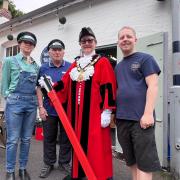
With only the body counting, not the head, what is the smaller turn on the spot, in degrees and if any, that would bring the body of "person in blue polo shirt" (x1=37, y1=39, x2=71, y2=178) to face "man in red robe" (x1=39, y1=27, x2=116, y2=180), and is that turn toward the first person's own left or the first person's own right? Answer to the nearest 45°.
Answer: approximately 45° to the first person's own left

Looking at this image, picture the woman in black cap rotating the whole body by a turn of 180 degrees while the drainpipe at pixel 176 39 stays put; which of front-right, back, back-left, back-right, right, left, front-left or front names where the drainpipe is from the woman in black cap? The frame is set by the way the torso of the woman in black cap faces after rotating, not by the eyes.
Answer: back-right

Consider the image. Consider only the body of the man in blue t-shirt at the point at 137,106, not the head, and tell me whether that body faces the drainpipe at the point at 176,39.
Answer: no

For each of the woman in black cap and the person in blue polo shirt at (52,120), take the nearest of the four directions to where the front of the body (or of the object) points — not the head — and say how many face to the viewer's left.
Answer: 0

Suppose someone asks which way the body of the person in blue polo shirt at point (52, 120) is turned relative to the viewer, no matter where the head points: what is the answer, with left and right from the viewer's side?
facing the viewer

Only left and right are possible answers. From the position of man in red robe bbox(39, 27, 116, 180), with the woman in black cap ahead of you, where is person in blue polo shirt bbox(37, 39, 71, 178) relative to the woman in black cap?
right

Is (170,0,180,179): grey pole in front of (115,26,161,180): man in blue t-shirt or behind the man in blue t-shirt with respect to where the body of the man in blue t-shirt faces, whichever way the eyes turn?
behind

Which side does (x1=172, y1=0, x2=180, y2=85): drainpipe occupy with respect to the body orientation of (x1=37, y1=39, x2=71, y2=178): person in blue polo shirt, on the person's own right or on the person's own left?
on the person's own left

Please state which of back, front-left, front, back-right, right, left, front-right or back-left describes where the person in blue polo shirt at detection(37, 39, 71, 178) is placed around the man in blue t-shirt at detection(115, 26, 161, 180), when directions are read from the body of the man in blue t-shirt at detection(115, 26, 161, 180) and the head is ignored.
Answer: right

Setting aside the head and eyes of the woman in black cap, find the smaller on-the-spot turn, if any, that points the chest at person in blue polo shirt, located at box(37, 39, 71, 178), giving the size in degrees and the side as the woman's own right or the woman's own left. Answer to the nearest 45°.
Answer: approximately 90° to the woman's own left

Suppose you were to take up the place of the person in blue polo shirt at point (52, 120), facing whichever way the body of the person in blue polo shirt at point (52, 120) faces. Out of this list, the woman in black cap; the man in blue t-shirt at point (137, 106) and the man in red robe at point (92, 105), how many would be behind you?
0

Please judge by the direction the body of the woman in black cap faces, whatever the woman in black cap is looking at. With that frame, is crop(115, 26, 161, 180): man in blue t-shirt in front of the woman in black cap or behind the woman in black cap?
in front

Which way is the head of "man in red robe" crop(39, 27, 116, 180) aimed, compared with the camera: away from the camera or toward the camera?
toward the camera

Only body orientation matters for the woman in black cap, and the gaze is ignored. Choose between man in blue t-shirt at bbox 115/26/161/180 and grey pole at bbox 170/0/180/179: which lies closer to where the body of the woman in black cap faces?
the man in blue t-shirt

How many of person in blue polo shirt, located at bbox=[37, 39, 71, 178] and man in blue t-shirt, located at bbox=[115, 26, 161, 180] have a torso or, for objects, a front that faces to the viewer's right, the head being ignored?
0

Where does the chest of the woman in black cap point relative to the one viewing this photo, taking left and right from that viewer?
facing the viewer and to the right of the viewer

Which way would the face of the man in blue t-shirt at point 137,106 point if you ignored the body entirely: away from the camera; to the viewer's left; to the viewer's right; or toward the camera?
toward the camera

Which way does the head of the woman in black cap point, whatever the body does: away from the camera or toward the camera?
toward the camera
